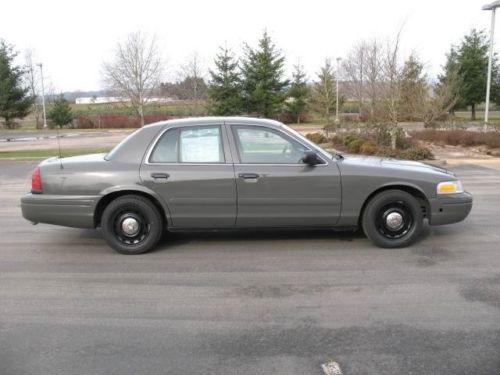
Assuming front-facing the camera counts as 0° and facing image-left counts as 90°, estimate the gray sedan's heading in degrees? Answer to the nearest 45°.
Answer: approximately 270°

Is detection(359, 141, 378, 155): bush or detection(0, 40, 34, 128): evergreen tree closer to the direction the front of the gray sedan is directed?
the bush

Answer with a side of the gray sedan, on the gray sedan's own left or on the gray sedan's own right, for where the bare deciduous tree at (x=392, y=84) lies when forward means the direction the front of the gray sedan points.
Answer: on the gray sedan's own left

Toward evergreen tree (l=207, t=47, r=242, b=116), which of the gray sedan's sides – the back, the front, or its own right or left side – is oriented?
left

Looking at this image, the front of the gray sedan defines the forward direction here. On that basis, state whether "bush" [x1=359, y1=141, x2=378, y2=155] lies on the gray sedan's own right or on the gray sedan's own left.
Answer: on the gray sedan's own left

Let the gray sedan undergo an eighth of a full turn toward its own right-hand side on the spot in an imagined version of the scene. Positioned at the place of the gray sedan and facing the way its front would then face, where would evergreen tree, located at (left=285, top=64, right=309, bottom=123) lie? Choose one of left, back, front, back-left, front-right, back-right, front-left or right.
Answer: back-left

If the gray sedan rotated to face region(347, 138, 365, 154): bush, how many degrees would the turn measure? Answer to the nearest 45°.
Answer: approximately 90° to its left

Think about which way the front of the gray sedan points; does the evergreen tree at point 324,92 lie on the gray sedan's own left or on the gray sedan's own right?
on the gray sedan's own left

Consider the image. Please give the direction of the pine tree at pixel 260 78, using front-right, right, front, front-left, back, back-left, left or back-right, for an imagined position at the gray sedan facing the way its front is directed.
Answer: left

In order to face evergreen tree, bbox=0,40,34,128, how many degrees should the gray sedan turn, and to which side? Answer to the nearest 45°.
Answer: approximately 135° to its left

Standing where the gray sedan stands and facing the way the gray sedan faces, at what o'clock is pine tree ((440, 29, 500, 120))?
The pine tree is roughly at 10 o'clock from the gray sedan.
